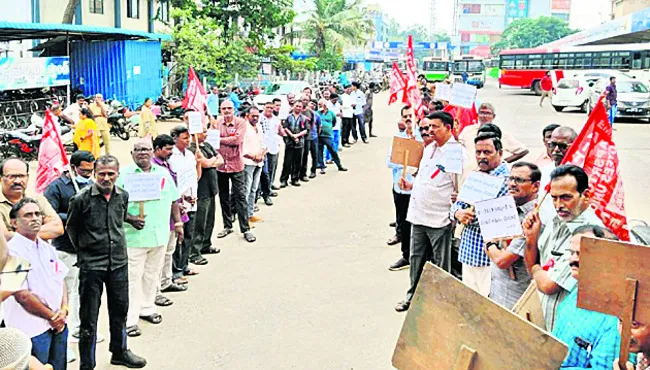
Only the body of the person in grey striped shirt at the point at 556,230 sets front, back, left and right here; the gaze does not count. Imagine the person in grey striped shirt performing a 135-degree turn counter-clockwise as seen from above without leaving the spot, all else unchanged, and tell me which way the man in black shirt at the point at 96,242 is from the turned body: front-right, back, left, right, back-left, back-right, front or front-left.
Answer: back

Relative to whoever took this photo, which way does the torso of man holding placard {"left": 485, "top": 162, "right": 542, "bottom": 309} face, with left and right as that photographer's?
facing the viewer and to the left of the viewer

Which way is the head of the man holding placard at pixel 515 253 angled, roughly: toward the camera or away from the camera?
toward the camera

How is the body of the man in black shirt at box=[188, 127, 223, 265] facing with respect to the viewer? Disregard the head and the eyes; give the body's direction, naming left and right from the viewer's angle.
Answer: facing the viewer and to the right of the viewer

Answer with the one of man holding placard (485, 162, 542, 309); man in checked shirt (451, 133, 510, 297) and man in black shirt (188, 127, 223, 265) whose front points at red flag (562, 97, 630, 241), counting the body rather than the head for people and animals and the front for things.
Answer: the man in black shirt

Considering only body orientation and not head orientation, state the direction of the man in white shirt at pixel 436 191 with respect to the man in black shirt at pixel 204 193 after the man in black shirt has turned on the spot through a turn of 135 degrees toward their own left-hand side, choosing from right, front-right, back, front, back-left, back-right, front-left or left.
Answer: back-right

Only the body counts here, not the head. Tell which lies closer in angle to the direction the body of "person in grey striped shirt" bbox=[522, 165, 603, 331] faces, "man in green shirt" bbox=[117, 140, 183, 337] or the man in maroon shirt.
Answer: the man in green shirt

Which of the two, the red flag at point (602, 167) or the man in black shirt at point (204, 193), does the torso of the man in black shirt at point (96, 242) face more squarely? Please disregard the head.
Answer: the red flag

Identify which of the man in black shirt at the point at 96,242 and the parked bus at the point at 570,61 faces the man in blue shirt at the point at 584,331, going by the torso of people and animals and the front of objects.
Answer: the man in black shirt

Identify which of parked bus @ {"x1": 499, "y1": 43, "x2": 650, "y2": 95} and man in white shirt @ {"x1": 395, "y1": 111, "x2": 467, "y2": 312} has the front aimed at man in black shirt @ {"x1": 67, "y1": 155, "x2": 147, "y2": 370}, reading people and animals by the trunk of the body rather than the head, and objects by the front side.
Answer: the man in white shirt
